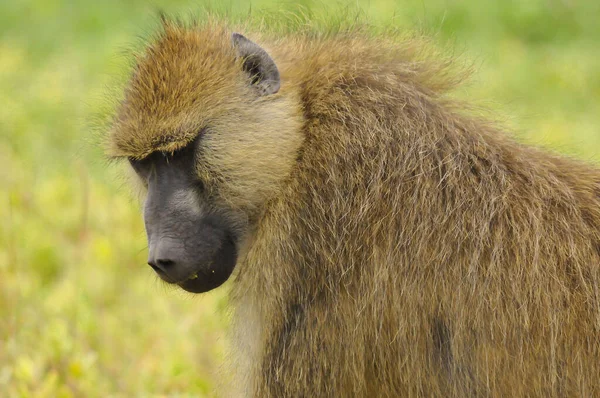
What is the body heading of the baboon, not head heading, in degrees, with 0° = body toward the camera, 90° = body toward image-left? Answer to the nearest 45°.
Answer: approximately 90°
